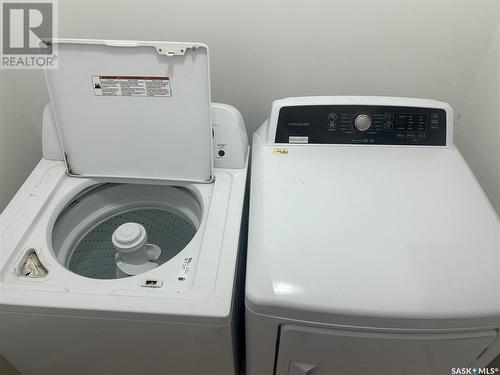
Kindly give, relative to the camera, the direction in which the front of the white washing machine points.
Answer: facing the viewer

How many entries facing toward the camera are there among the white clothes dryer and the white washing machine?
2
